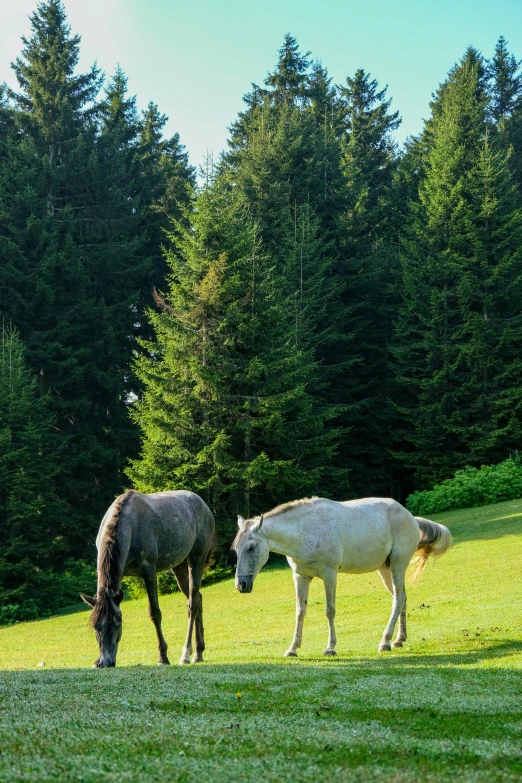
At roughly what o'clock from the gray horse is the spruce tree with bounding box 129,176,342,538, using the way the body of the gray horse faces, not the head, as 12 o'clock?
The spruce tree is roughly at 5 o'clock from the gray horse.

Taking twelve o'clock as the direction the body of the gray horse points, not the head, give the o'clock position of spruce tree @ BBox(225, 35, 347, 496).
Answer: The spruce tree is roughly at 5 o'clock from the gray horse.

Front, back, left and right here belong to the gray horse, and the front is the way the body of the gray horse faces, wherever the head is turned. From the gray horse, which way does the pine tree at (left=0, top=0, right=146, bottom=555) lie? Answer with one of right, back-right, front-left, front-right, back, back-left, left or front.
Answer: back-right

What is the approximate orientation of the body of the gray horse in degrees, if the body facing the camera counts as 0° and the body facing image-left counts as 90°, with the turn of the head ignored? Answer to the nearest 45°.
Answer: approximately 45°

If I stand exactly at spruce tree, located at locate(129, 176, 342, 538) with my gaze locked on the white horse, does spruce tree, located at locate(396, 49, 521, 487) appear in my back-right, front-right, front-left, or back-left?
back-left

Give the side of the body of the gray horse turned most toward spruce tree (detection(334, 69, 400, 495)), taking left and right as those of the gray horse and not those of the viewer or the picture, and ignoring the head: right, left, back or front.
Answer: back

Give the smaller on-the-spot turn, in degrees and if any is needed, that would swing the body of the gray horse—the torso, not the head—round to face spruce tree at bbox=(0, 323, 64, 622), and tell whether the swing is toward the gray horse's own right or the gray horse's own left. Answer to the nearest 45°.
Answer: approximately 135° to the gray horse's own right

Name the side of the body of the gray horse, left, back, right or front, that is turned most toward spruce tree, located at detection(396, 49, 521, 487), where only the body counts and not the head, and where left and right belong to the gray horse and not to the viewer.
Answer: back
